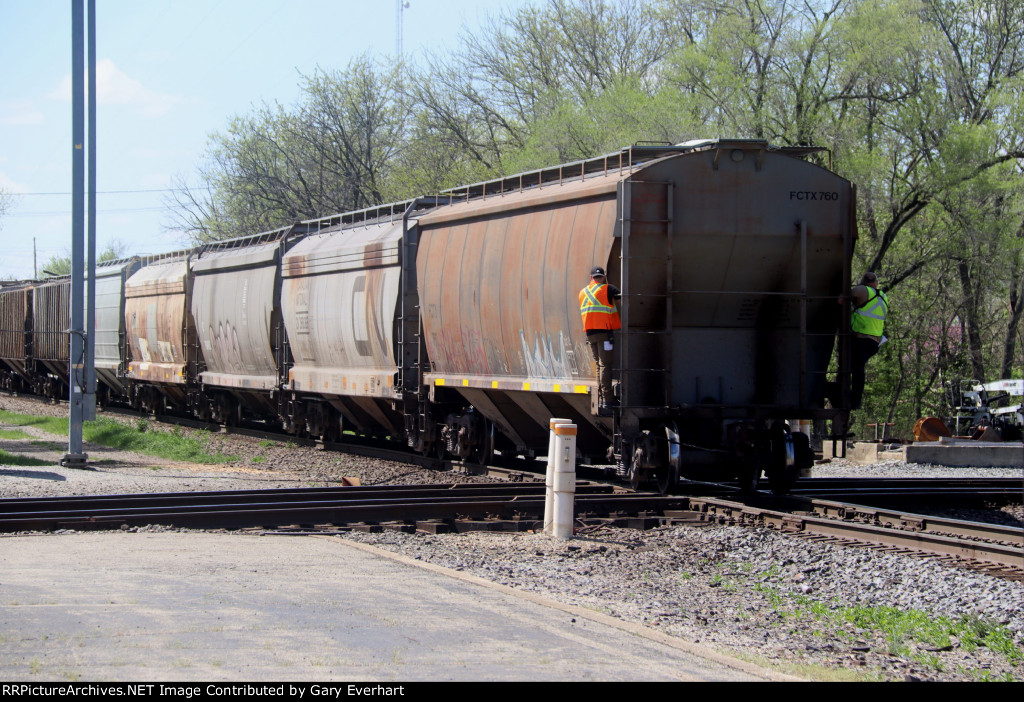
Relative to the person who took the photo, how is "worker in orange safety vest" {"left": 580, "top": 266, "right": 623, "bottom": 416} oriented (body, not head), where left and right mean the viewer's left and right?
facing away from the viewer and to the right of the viewer

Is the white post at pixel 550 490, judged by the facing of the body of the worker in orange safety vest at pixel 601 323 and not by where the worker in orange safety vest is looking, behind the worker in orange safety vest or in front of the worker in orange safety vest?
behind

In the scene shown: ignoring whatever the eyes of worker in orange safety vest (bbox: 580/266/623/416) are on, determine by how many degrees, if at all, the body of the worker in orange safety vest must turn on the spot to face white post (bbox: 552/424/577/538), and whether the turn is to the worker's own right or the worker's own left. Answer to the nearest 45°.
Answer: approximately 135° to the worker's own right

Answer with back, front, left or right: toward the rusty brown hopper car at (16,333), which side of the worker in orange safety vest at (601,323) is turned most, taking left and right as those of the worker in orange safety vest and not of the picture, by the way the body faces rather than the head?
left

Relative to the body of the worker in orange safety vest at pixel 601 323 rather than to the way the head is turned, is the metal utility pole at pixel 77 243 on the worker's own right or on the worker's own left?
on the worker's own left

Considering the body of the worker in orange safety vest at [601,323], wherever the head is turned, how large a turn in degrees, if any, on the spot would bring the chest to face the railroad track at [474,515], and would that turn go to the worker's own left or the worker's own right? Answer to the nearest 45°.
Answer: approximately 180°
